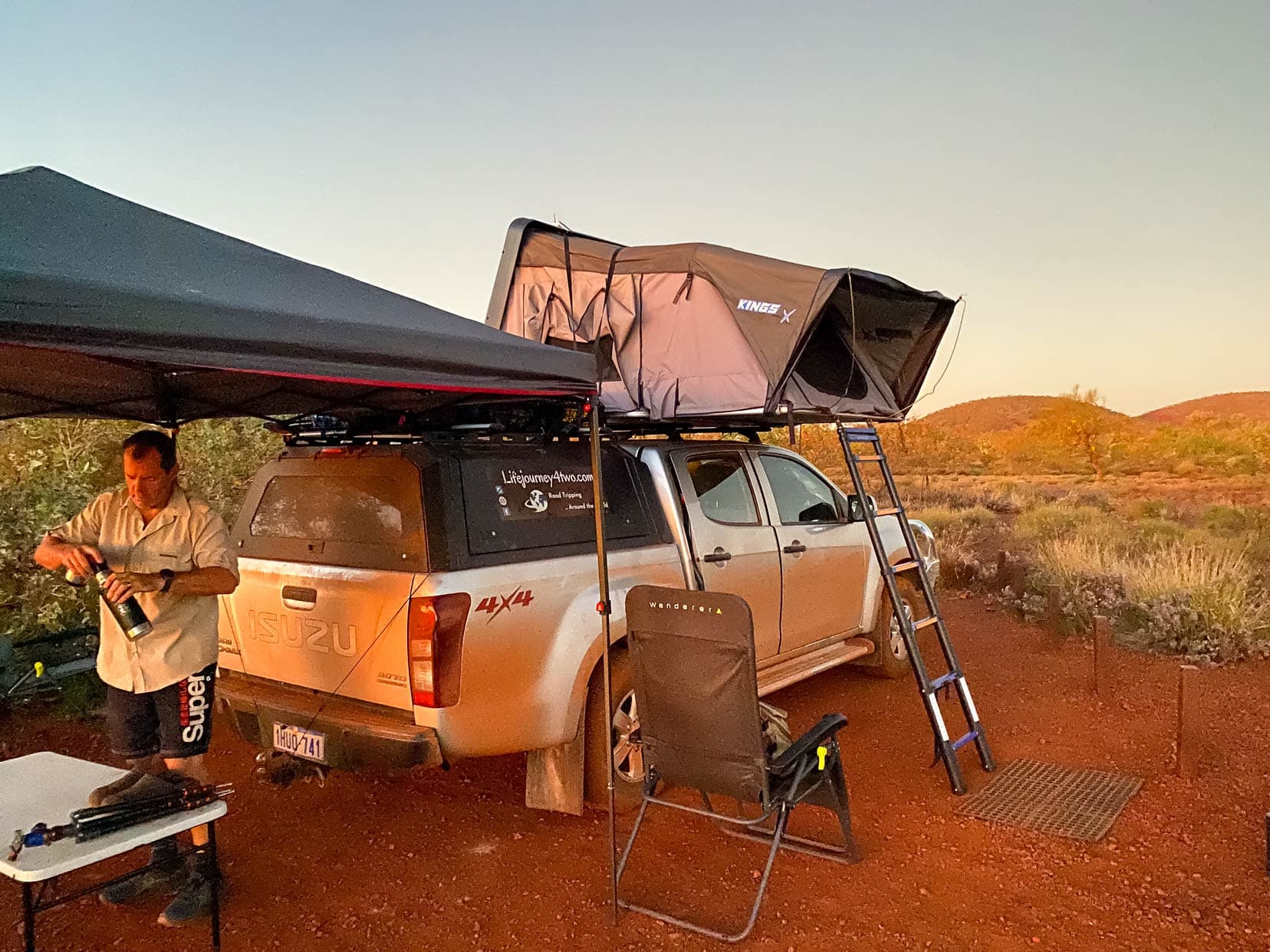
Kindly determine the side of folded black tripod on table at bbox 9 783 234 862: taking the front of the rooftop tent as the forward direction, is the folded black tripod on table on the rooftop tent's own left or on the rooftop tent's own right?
on the rooftop tent's own right

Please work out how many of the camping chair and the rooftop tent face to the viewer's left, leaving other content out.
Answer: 0

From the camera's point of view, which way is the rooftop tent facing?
to the viewer's right

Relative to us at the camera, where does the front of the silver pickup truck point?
facing away from the viewer and to the right of the viewer

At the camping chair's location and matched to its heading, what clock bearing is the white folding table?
The white folding table is roughly at 7 o'clock from the camping chair.

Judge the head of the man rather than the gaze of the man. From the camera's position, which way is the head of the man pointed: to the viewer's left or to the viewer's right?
to the viewer's left

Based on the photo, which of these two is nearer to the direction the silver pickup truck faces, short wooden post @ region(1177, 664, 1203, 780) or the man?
the short wooden post

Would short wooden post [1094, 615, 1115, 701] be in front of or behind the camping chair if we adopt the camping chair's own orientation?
in front

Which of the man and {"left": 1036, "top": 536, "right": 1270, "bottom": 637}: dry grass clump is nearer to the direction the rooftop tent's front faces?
the dry grass clump

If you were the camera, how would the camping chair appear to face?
facing away from the viewer and to the right of the viewer

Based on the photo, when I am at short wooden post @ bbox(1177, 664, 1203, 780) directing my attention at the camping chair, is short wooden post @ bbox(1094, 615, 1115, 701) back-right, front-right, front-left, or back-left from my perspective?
back-right
